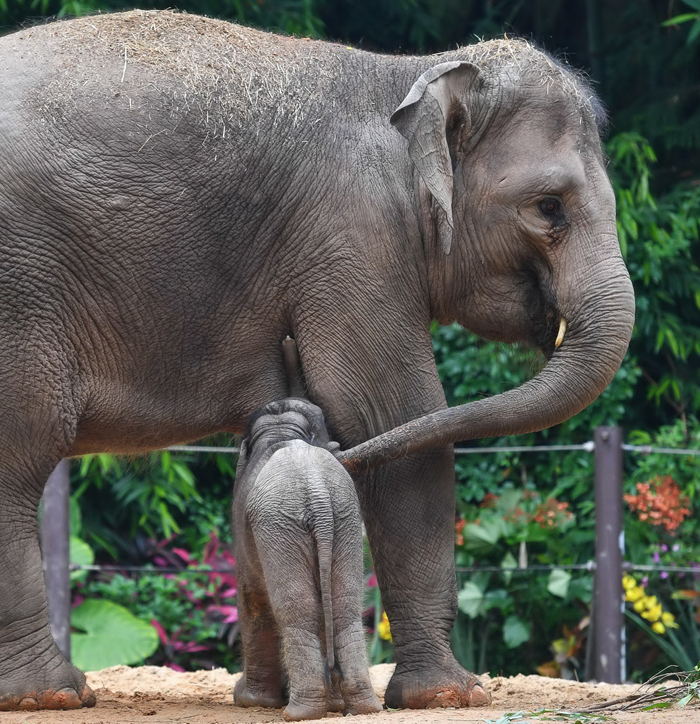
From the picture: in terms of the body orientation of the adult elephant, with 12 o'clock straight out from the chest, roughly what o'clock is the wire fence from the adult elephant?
The wire fence is roughly at 10 o'clock from the adult elephant.

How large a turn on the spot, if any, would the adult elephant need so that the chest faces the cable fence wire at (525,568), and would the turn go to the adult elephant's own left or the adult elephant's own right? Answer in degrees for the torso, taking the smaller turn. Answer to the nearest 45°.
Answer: approximately 90° to the adult elephant's own left

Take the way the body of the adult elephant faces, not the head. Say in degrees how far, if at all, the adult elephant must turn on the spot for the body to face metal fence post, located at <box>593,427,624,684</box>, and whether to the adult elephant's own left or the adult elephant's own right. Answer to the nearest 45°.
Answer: approximately 45° to the adult elephant's own left

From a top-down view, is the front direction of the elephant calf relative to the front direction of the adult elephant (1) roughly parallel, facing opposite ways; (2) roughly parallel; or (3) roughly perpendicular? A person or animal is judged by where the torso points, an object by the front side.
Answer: roughly perpendicular

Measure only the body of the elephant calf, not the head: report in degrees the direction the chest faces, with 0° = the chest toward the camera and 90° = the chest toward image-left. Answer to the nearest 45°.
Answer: approximately 180°

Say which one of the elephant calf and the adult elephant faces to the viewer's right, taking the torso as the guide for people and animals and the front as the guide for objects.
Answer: the adult elephant

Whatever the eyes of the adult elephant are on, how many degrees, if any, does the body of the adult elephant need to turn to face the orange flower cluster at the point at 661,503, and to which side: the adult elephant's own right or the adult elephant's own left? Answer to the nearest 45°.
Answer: approximately 45° to the adult elephant's own left

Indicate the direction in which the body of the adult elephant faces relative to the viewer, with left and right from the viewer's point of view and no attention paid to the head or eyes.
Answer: facing to the right of the viewer

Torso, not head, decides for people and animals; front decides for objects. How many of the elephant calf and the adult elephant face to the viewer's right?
1
